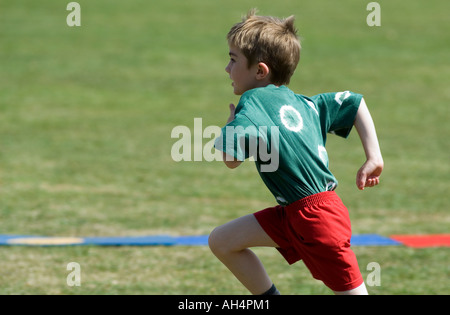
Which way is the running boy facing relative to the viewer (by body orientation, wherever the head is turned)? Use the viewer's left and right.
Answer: facing away from the viewer and to the left of the viewer
